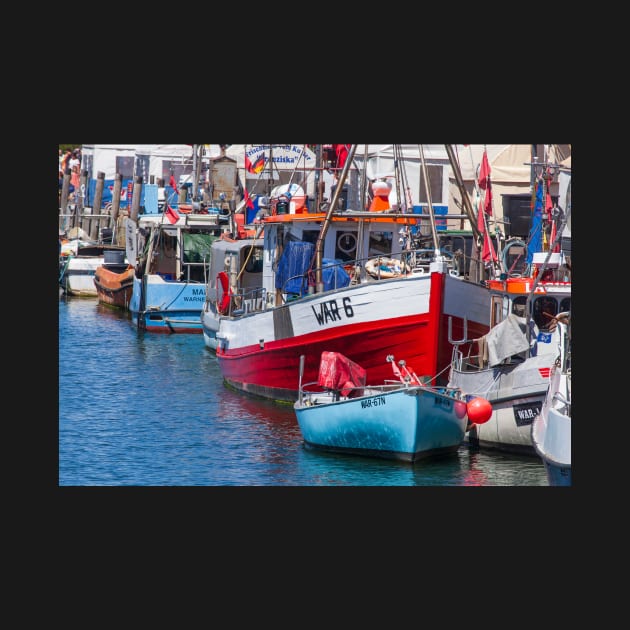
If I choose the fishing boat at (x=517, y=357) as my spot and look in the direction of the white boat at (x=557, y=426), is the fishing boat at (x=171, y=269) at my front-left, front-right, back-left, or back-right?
back-right

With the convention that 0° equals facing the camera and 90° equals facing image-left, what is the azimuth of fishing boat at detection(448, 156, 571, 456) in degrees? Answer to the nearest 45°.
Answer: approximately 315°

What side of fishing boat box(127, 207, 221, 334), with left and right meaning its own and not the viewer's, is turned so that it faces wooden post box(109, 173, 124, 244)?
front

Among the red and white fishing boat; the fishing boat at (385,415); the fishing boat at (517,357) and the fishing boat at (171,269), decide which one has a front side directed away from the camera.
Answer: the fishing boat at (171,269)

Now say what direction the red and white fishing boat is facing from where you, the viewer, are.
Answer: facing the viewer and to the right of the viewer

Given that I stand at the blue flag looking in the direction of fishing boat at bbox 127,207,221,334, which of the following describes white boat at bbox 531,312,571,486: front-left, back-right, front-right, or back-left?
back-left

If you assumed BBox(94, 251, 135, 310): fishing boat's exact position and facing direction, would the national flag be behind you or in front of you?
in front
